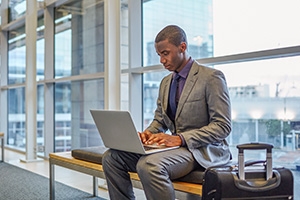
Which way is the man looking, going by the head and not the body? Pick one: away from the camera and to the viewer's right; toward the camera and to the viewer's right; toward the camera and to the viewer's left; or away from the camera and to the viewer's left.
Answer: toward the camera and to the viewer's left

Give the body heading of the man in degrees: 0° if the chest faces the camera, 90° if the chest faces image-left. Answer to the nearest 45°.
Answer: approximately 45°

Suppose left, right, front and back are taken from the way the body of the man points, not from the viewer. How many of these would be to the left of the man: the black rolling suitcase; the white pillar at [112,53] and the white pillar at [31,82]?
1
